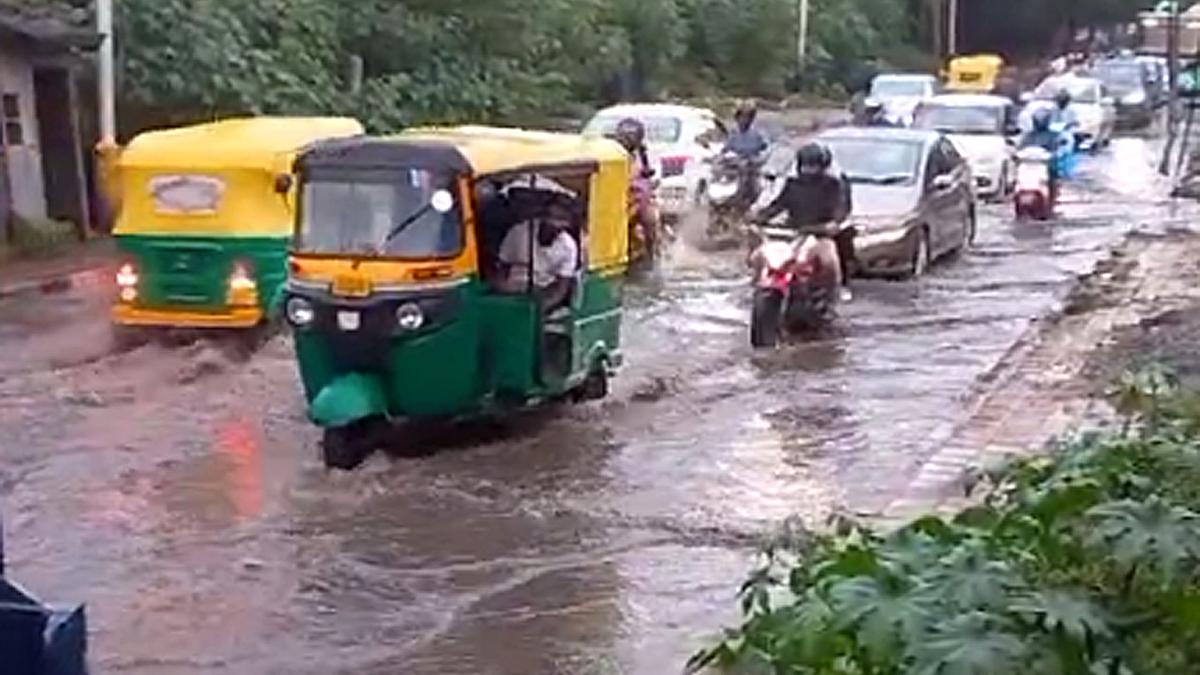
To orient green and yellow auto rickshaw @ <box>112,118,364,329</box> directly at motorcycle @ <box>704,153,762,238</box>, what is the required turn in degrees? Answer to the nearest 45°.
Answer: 0° — it already faces it

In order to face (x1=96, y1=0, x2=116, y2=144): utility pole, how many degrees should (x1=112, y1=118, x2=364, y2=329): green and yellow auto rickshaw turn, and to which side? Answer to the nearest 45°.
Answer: approximately 45° to its left

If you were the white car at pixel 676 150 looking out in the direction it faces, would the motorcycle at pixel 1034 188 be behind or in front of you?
in front

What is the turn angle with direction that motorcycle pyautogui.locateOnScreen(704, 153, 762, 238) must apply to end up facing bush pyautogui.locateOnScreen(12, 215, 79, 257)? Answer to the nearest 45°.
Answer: approximately 45° to its right

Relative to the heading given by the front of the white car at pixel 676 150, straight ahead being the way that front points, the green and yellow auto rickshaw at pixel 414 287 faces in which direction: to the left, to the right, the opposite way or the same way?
the opposite way

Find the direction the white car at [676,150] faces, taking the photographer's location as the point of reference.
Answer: facing away from the viewer and to the right of the viewer

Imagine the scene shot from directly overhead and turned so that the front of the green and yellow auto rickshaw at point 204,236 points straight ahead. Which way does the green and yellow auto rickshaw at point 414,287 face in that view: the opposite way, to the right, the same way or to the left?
the opposite way

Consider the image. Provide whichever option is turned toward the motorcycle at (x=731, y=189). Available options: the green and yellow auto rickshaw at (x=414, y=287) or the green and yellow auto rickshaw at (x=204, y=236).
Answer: the green and yellow auto rickshaw at (x=204, y=236)
